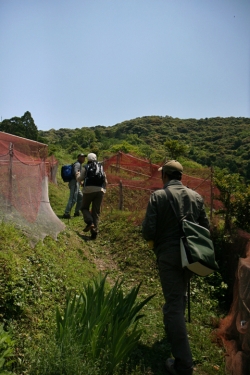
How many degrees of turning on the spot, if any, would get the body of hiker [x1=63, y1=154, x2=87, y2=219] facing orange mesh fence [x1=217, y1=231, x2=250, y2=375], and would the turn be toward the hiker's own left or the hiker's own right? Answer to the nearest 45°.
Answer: approximately 90° to the hiker's own right

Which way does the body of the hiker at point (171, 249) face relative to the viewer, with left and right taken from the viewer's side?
facing away from the viewer and to the left of the viewer

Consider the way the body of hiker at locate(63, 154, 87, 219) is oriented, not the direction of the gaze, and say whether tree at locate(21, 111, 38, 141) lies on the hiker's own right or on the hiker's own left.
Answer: on the hiker's own left

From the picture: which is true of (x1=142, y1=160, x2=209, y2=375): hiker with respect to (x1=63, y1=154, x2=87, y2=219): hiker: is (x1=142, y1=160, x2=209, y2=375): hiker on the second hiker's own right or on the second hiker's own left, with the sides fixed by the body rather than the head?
on the second hiker's own right

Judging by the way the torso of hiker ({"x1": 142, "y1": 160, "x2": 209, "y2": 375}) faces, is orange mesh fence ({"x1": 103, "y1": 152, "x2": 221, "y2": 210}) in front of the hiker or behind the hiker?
in front

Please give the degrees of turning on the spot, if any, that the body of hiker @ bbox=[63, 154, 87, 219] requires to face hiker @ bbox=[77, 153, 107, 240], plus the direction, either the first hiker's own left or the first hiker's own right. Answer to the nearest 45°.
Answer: approximately 90° to the first hiker's own right

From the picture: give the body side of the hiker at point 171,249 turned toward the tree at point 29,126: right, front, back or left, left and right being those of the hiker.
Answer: front
